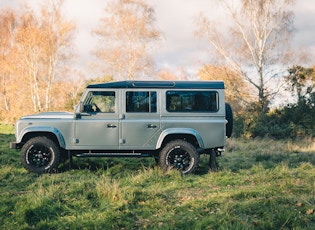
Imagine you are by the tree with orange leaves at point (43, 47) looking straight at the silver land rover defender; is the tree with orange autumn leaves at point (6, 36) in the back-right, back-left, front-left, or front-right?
back-right

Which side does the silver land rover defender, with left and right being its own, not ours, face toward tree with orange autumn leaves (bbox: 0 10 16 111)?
right

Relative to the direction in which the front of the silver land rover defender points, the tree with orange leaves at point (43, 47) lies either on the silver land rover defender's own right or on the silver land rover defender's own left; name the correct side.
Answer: on the silver land rover defender's own right

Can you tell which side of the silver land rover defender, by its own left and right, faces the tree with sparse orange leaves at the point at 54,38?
right

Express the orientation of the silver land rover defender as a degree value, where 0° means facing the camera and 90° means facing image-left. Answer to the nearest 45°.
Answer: approximately 90°

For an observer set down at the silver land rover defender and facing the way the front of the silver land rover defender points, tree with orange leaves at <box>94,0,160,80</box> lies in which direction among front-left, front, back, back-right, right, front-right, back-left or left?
right
